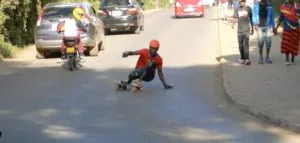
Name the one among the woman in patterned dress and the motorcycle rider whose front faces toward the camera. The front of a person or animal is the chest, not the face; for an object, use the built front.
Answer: the woman in patterned dress

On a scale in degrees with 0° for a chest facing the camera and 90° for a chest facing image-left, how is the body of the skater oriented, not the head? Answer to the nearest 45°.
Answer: approximately 0°

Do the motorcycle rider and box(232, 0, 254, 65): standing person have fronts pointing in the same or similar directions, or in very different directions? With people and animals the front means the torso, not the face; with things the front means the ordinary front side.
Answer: very different directions

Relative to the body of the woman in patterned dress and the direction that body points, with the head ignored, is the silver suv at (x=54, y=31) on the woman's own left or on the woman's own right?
on the woman's own right

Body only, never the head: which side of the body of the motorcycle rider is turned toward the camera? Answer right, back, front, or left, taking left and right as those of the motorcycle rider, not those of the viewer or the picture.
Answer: back

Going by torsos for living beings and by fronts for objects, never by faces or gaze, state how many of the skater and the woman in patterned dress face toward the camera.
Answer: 2

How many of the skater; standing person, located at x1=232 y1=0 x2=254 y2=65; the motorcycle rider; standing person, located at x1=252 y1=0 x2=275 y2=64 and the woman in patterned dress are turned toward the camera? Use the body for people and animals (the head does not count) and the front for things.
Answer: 4

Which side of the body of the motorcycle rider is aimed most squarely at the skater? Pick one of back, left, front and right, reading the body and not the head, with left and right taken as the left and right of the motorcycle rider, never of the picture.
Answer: back

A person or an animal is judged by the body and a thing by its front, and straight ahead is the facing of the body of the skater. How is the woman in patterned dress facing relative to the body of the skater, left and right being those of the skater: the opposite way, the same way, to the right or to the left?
the same way

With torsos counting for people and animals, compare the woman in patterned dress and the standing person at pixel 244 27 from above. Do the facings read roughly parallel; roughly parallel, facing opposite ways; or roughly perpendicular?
roughly parallel

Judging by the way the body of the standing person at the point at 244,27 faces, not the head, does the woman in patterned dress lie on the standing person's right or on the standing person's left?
on the standing person's left

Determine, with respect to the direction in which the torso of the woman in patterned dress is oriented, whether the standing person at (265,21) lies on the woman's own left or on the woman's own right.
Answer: on the woman's own right

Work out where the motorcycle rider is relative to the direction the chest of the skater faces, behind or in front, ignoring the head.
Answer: behind

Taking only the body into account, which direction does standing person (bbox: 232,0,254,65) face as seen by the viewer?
toward the camera

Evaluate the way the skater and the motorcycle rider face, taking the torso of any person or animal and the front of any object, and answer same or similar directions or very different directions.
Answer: very different directions

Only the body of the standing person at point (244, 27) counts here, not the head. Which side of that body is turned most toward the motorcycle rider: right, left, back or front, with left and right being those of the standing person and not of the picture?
right
